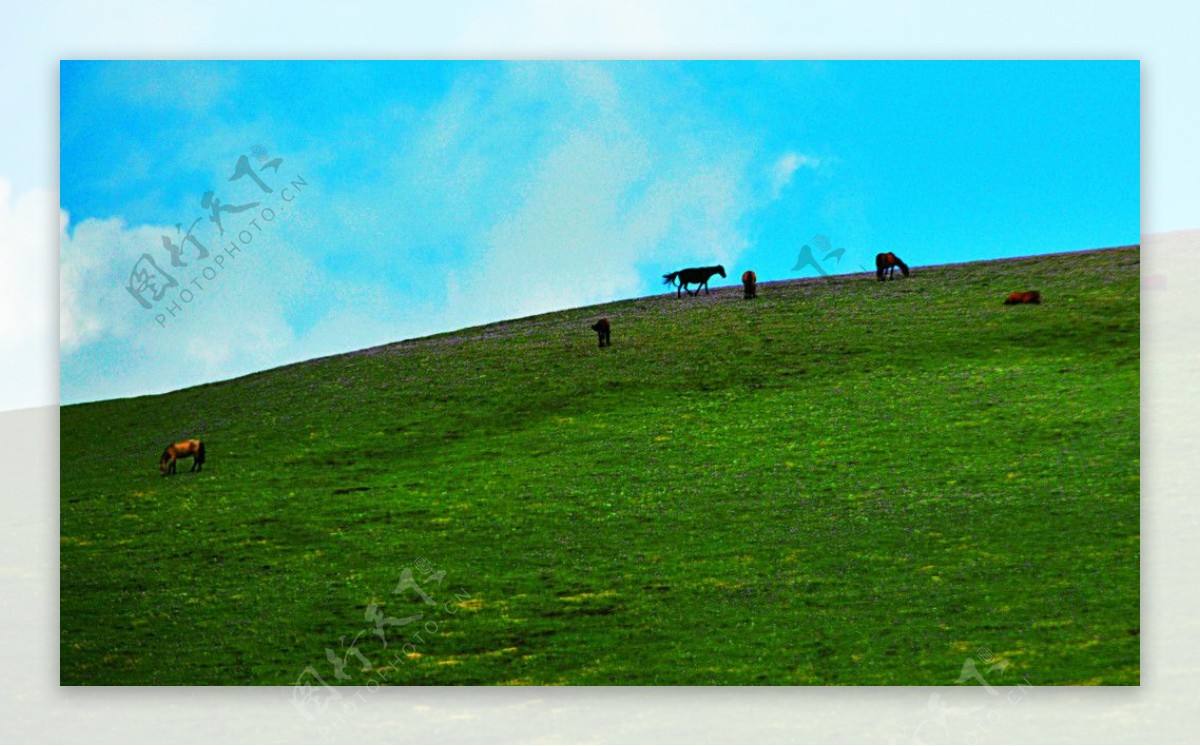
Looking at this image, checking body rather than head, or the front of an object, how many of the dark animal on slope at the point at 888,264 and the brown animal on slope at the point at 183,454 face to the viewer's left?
1

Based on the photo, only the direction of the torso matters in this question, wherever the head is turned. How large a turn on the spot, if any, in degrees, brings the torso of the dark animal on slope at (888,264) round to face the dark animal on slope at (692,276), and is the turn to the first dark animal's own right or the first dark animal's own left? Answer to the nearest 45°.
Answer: approximately 180°

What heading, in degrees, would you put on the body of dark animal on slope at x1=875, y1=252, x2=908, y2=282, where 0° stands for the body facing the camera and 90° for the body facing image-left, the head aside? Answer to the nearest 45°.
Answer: approximately 270°

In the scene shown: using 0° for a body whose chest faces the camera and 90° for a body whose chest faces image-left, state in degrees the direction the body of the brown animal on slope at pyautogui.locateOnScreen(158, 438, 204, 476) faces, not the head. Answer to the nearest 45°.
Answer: approximately 90°

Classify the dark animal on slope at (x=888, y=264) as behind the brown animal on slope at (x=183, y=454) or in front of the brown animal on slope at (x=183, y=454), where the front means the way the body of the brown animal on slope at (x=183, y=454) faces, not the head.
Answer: behind

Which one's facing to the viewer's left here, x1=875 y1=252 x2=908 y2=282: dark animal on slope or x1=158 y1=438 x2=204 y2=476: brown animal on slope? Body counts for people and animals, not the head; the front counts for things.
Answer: x1=158 y1=438 x2=204 y2=476: brown animal on slope

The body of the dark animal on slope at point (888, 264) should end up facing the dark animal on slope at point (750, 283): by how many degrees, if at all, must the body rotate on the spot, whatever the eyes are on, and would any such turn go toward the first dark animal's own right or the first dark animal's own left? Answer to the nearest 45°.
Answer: approximately 180°
